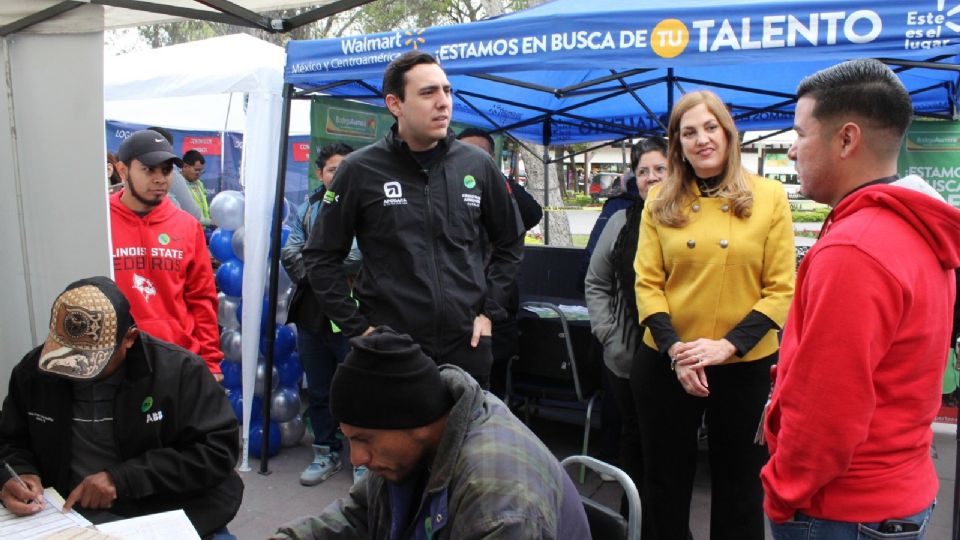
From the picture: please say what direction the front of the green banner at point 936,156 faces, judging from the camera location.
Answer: facing the viewer

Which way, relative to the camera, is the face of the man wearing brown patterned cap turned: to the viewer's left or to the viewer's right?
to the viewer's left

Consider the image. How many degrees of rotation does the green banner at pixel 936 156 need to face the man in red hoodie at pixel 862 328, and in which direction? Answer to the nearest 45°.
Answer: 0° — it already faces them

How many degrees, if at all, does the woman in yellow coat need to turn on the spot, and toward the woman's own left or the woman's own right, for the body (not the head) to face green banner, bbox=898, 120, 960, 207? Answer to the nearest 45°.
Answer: approximately 135° to the woman's own left

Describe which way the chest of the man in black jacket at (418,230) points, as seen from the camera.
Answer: toward the camera

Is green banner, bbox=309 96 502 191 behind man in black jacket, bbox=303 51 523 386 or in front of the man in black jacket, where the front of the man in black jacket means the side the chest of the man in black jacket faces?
behind

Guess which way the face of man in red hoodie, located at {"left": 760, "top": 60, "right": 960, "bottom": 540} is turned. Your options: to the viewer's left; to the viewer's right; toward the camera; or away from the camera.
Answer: to the viewer's left

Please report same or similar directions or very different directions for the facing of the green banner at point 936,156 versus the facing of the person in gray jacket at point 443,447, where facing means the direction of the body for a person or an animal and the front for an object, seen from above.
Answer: same or similar directions

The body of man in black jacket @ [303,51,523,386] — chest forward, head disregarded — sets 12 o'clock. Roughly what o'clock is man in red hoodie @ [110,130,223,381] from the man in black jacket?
The man in red hoodie is roughly at 4 o'clock from the man in black jacket.

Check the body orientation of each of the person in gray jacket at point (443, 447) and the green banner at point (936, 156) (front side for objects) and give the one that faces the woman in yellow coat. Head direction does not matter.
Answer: the green banner

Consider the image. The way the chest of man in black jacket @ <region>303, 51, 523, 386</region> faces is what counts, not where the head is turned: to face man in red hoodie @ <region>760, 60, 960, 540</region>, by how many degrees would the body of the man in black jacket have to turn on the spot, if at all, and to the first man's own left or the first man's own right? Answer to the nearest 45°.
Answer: approximately 45° to the first man's own left

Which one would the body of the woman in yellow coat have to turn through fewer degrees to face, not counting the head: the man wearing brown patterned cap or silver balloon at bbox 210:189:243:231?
the man wearing brown patterned cap

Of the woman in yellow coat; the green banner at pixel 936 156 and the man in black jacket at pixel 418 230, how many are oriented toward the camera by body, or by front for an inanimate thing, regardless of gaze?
3

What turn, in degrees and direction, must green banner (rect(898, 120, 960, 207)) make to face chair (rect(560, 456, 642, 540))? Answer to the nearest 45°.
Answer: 0° — it already faces it

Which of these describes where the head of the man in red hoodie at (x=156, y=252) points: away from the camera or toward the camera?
toward the camera

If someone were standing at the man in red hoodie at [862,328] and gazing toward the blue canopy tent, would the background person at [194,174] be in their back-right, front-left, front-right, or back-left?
front-left
